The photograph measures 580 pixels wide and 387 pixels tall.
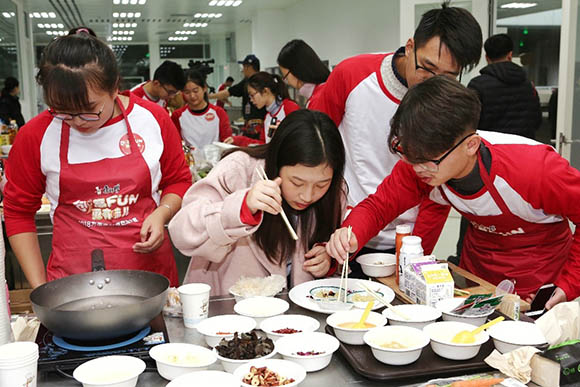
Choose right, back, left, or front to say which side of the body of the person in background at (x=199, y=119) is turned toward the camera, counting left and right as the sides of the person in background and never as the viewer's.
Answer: front

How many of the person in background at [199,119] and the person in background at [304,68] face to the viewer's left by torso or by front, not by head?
1

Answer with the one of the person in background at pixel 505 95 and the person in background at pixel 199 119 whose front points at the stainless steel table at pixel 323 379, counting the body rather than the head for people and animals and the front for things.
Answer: the person in background at pixel 199 119

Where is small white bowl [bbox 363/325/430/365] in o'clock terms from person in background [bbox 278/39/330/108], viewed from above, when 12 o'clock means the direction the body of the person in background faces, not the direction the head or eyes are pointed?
The small white bowl is roughly at 9 o'clock from the person in background.

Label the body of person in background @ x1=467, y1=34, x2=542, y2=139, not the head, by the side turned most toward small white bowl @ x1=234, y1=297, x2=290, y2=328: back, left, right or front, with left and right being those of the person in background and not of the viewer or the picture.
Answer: back

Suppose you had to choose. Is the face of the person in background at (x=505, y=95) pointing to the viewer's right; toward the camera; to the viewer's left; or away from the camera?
away from the camera

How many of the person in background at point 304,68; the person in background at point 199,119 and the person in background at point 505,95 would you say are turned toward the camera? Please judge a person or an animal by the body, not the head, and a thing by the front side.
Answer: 1

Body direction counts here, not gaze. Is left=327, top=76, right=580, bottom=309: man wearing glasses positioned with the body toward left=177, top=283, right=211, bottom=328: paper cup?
yes

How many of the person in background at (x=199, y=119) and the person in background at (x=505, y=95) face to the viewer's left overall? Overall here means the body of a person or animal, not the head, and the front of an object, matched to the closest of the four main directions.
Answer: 0

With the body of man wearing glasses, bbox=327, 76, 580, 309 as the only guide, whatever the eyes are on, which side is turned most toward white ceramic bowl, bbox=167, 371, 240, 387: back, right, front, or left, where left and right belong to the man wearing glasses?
front

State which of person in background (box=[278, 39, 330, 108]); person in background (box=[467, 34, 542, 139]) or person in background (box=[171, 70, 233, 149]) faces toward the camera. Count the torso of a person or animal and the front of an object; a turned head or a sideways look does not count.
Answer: person in background (box=[171, 70, 233, 149])

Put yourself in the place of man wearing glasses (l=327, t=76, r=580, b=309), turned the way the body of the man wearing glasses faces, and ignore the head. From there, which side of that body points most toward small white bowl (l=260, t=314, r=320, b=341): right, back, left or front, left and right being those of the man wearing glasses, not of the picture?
front

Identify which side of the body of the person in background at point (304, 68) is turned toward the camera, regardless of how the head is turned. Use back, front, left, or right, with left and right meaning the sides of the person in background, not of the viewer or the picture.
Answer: left

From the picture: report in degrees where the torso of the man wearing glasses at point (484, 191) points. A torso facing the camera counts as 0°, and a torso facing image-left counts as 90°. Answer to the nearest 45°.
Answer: approximately 45°

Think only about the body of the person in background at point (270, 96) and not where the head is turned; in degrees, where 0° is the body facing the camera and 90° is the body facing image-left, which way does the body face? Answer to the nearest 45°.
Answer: approximately 45°
